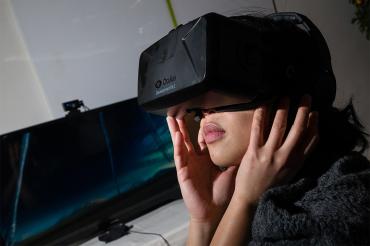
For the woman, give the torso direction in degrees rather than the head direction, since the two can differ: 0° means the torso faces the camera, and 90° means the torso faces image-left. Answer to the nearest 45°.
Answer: approximately 45°

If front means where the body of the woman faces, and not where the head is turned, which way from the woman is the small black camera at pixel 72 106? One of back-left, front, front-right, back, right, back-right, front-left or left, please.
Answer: right

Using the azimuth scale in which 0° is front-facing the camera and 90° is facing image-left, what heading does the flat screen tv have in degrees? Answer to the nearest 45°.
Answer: approximately 315°

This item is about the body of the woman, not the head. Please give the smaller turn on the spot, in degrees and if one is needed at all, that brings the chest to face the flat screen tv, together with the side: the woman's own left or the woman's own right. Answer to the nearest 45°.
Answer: approximately 90° to the woman's own right
